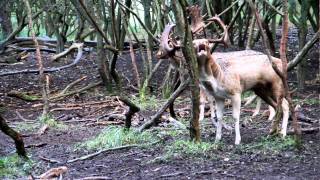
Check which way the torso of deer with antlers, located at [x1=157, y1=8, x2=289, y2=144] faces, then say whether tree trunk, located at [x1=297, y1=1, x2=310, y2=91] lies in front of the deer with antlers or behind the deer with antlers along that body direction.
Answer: behind

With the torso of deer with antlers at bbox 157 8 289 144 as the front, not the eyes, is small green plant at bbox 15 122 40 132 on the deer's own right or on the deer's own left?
on the deer's own right

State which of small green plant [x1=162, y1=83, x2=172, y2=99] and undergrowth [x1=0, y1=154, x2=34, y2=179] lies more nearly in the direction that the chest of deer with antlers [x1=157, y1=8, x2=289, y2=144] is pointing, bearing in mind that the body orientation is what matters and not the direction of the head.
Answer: the undergrowth

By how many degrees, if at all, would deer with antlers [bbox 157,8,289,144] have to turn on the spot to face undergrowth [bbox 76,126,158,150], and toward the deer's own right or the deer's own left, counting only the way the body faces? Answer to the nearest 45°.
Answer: approximately 45° to the deer's own right

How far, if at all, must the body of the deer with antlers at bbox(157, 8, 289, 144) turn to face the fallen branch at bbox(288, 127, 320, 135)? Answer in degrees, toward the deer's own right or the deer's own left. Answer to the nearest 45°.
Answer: approximately 135° to the deer's own left

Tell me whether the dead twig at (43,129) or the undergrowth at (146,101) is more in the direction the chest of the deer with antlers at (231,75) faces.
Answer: the dead twig

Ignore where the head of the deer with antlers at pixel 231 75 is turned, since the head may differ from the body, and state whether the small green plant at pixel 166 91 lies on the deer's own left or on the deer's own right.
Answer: on the deer's own right

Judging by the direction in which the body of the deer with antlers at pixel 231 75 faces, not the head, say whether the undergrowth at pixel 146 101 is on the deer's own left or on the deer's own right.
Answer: on the deer's own right

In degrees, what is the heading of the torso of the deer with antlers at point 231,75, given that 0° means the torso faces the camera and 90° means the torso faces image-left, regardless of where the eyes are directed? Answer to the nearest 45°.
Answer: approximately 45°
